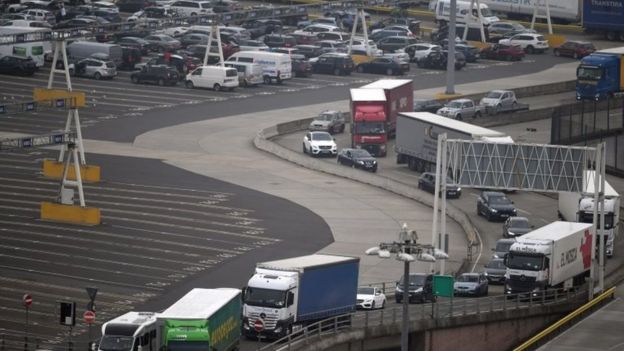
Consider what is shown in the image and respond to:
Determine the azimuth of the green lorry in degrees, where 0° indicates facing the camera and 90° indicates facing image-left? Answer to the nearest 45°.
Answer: approximately 45°

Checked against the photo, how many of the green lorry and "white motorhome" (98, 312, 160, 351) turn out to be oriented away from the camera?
0

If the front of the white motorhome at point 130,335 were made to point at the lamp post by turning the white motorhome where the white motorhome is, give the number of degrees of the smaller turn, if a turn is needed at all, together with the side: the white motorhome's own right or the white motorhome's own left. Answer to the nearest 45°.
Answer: approximately 135° to the white motorhome's own left

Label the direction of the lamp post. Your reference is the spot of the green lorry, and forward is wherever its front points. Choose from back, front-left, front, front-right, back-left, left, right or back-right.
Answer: back-left

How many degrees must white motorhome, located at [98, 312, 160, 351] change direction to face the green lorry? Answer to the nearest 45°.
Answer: approximately 135° to its left
